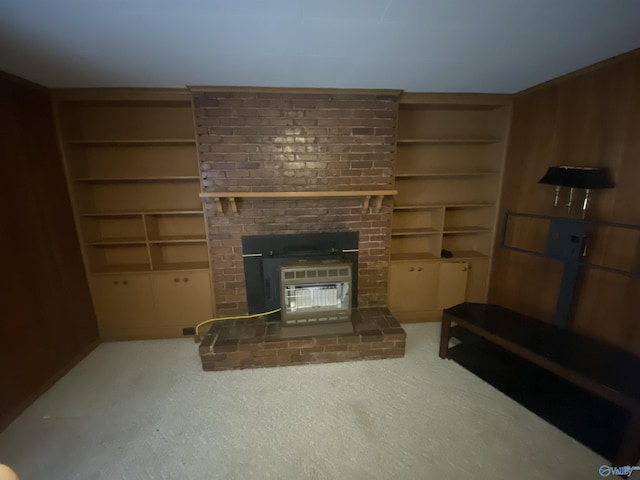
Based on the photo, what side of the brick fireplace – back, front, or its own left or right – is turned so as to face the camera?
front

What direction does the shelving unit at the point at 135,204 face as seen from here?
toward the camera

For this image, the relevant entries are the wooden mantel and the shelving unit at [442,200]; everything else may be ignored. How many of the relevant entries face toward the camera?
2

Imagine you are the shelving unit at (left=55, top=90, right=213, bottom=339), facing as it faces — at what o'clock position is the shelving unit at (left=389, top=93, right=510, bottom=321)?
the shelving unit at (left=389, top=93, right=510, bottom=321) is roughly at 10 o'clock from the shelving unit at (left=55, top=90, right=213, bottom=339).

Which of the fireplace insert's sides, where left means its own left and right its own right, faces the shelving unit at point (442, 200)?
left

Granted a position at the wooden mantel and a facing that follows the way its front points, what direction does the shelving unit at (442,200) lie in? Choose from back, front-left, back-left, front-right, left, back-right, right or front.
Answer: left

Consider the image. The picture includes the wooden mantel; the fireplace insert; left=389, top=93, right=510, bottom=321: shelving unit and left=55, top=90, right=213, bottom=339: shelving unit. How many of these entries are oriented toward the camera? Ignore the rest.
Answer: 4

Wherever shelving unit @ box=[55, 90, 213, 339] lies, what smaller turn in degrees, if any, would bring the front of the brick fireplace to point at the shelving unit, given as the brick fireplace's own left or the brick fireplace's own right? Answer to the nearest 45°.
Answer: approximately 90° to the brick fireplace's own right

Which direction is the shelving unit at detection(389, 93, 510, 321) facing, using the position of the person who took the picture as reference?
facing the viewer

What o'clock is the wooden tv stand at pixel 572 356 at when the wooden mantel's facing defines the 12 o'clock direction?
The wooden tv stand is roughly at 10 o'clock from the wooden mantel.

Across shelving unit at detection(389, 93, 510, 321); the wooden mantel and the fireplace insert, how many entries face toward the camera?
3
